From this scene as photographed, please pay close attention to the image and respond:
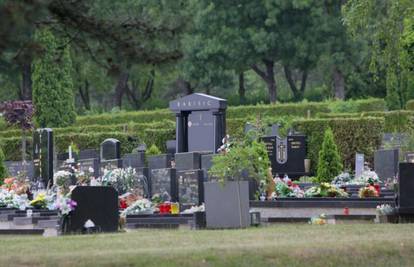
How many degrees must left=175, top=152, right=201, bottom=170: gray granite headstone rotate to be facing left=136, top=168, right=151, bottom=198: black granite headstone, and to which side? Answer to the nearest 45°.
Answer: approximately 45° to its right

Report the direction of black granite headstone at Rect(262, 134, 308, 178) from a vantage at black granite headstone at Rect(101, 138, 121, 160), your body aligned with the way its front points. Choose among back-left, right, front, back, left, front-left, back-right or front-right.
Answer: back-left

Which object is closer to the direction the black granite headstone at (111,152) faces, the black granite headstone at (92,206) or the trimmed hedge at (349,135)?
the black granite headstone

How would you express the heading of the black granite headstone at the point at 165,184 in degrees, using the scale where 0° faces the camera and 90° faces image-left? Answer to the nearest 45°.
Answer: approximately 45°

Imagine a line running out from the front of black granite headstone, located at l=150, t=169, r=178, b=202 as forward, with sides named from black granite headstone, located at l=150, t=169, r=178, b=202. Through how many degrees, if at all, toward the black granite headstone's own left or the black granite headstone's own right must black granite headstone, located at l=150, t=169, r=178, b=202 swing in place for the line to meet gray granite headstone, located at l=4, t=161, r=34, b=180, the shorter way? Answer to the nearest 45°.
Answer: approximately 90° to the black granite headstone's own right

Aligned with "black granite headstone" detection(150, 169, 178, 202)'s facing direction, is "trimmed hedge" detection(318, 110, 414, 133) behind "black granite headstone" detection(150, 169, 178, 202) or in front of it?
behind
